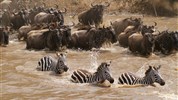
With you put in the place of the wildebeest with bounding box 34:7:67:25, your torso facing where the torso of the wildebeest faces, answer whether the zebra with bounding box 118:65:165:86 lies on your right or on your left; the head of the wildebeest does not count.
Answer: on your right

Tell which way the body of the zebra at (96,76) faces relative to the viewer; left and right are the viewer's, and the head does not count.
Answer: facing to the right of the viewer

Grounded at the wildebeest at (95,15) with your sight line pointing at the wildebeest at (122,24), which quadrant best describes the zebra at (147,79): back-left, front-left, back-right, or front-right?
front-right

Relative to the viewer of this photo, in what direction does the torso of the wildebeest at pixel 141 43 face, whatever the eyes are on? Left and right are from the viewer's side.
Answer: facing the viewer and to the right of the viewer

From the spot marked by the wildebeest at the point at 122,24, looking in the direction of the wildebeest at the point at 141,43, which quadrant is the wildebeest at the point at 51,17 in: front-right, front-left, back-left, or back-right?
back-right

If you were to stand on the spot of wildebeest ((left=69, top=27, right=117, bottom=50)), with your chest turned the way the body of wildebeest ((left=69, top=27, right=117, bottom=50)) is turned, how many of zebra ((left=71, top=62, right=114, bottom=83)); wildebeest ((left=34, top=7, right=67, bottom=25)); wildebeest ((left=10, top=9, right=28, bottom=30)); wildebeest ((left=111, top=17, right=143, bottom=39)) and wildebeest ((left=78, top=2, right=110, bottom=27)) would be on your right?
1

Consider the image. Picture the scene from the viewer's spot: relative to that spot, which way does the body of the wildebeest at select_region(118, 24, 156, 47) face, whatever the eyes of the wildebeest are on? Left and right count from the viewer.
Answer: facing to the right of the viewer

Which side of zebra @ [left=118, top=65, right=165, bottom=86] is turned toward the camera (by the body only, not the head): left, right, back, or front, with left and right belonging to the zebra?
right

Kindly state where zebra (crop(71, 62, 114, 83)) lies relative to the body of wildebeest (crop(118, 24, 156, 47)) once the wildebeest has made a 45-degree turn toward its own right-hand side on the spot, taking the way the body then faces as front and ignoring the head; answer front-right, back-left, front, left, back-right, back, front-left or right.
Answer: front-right

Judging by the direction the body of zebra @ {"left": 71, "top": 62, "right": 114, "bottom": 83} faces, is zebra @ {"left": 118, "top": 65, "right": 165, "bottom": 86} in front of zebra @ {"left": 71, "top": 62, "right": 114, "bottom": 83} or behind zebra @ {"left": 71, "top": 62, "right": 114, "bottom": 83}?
in front
